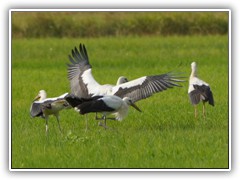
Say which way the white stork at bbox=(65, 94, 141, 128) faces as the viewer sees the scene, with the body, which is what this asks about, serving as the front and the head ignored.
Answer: to the viewer's right

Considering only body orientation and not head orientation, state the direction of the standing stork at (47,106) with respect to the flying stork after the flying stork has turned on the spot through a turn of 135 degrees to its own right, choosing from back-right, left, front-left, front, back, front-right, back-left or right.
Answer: front-right

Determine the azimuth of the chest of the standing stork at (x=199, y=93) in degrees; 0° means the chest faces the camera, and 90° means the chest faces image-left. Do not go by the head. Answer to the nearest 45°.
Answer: approximately 135°

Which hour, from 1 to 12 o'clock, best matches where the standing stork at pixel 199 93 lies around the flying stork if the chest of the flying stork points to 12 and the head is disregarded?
The standing stork is roughly at 1 o'clock from the flying stork.

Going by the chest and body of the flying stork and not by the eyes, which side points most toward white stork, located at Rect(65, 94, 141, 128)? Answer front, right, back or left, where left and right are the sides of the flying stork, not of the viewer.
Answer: back

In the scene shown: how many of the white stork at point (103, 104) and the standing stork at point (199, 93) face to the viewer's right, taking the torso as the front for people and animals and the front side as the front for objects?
1

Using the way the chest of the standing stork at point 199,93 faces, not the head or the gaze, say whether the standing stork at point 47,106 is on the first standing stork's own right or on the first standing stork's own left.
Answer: on the first standing stork's own left

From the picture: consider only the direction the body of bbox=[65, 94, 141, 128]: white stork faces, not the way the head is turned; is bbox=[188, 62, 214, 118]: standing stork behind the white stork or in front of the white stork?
in front

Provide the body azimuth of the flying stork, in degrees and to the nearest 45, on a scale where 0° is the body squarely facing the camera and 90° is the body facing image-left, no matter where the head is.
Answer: approximately 225°

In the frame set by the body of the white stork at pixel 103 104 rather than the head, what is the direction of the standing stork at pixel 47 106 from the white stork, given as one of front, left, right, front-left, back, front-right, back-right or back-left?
back

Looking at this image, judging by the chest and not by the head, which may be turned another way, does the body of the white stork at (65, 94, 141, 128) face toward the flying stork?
no
